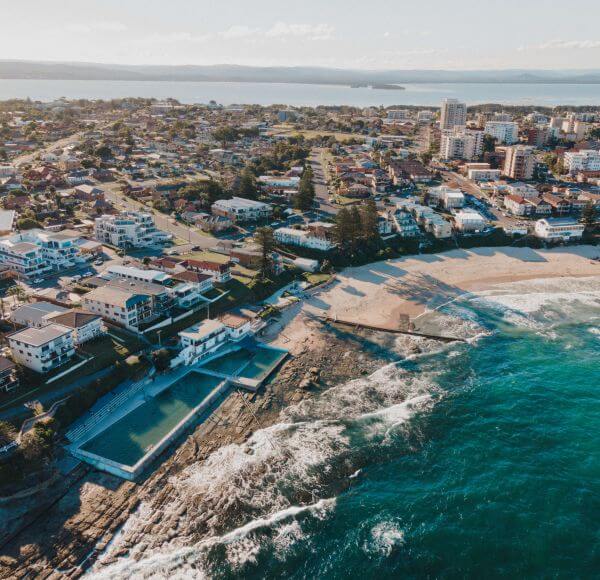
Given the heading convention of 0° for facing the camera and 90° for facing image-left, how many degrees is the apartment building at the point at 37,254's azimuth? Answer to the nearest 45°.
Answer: approximately 315°

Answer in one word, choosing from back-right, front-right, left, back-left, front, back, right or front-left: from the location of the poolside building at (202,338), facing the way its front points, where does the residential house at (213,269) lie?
back-left

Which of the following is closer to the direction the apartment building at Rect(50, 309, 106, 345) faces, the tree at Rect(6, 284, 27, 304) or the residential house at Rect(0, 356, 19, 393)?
the residential house

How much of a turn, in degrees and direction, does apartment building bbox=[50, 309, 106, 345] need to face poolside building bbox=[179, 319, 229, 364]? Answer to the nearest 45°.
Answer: approximately 45° to its left

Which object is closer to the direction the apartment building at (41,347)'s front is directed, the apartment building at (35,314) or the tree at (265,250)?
the tree

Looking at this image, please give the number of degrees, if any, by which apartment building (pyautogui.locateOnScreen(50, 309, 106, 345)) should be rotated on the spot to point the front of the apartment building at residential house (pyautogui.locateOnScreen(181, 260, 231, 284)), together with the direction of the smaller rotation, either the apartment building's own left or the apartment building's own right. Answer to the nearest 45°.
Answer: approximately 90° to the apartment building's own left

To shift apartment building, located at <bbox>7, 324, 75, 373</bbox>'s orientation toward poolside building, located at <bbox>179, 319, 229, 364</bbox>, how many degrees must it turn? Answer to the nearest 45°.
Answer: approximately 45° to its left

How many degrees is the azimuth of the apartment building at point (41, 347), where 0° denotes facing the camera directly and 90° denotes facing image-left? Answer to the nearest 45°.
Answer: approximately 315°

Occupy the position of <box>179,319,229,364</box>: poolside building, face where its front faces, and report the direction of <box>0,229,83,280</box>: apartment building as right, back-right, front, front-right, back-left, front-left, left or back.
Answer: back

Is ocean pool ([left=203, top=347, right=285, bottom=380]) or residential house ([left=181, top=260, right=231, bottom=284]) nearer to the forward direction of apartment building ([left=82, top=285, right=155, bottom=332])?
the ocean pool

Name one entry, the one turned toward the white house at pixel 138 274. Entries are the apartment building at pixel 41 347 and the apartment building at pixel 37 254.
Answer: the apartment building at pixel 37 254

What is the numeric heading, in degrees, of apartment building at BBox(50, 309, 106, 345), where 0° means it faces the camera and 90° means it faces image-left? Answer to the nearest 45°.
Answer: approximately 315°

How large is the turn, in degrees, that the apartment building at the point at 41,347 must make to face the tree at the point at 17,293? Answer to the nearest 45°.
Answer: approximately 135° to its left

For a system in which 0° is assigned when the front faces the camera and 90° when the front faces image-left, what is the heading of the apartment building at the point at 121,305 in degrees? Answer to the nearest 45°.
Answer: approximately 315°
